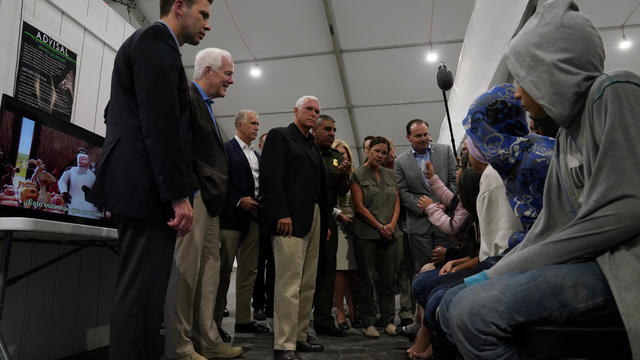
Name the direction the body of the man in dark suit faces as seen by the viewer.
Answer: to the viewer's right

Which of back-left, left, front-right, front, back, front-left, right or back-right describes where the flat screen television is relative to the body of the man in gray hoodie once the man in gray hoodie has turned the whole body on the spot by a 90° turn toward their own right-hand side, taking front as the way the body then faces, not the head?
left

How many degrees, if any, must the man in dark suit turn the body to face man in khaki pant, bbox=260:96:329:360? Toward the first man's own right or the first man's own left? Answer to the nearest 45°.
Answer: approximately 45° to the first man's own left

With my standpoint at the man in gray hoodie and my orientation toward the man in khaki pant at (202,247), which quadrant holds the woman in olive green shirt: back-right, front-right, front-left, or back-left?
front-right

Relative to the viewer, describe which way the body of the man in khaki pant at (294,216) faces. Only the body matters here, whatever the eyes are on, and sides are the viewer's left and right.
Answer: facing the viewer and to the right of the viewer

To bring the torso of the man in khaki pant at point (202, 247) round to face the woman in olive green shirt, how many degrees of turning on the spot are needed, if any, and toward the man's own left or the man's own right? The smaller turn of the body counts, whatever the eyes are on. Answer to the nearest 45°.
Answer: approximately 45° to the man's own left

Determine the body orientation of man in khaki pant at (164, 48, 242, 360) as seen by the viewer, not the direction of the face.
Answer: to the viewer's right

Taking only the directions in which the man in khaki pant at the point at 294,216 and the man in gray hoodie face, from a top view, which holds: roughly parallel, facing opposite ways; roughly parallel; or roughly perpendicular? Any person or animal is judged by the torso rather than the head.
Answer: roughly parallel, facing opposite ways

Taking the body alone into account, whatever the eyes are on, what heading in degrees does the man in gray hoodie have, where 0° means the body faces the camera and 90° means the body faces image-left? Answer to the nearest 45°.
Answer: approximately 90°

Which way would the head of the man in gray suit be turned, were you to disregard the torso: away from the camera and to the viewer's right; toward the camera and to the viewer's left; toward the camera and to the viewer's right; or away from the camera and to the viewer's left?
toward the camera and to the viewer's right

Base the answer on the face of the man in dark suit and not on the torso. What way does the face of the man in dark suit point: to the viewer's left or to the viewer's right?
to the viewer's right

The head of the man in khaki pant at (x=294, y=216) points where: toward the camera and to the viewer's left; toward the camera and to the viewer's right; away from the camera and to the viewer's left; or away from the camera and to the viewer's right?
toward the camera and to the viewer's right

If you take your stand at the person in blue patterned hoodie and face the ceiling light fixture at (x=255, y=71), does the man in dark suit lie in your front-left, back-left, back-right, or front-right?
front-left

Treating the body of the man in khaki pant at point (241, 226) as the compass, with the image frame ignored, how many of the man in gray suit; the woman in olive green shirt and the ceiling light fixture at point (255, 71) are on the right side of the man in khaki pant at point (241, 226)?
0

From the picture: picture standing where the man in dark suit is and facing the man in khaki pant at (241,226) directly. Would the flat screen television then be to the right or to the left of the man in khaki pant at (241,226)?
left

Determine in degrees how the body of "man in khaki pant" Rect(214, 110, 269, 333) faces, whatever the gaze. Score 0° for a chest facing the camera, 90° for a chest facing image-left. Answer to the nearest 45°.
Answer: approximately 315°

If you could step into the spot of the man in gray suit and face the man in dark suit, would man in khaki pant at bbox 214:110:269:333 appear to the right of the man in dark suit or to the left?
right

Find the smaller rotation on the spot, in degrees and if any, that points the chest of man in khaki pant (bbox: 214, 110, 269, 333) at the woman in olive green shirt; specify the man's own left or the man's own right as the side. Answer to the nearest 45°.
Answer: approximately 45° to the man's own left

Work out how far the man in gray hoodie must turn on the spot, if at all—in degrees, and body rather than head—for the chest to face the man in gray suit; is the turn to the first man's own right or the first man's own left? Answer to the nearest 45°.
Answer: approximately 90° to the first man's own right

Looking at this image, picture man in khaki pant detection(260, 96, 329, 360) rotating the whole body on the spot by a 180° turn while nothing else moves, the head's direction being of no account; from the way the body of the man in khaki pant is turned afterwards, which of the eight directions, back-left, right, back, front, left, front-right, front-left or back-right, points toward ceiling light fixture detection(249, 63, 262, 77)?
front-right
